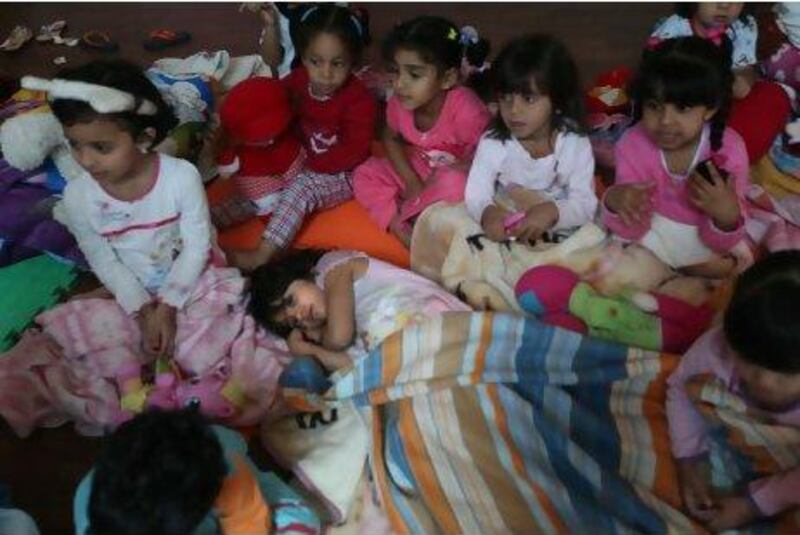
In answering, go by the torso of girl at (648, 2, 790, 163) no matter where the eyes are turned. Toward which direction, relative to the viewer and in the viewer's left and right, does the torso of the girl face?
facing the viewer

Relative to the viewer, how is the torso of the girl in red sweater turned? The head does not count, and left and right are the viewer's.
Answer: facing the viewer and to the left of the viewer

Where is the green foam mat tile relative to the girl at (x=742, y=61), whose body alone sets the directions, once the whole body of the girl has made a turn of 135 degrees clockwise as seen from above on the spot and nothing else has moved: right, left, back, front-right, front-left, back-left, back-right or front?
left

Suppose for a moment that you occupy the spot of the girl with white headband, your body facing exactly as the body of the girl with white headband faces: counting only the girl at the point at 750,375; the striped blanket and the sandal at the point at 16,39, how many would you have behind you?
1

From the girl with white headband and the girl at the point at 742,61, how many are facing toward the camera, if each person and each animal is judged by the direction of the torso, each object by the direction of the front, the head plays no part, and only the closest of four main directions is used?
2

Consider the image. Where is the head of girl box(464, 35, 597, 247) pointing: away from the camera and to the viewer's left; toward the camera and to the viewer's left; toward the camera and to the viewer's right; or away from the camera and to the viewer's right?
toward the camera and to the viewer's left

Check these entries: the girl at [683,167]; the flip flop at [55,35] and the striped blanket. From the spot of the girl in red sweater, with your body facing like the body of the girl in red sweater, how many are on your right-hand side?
1

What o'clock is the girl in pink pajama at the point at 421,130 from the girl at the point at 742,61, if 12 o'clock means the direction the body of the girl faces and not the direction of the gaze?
The girl in pink pajama is roughly at 2 o'clock from the girl.

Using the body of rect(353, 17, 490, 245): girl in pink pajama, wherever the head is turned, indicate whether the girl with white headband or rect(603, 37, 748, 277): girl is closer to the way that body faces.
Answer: the girl with white headband

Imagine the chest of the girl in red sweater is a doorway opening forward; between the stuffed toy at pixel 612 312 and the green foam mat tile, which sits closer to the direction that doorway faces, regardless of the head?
the green foam mat tile

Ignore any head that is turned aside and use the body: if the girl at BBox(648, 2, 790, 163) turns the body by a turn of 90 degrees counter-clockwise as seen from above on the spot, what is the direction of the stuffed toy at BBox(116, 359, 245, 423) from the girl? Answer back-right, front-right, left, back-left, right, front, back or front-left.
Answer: back-right

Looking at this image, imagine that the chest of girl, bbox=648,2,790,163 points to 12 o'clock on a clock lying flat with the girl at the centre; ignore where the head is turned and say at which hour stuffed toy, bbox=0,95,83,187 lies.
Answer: The stuffed toy is roughly at 2 o'clock from the girl.
